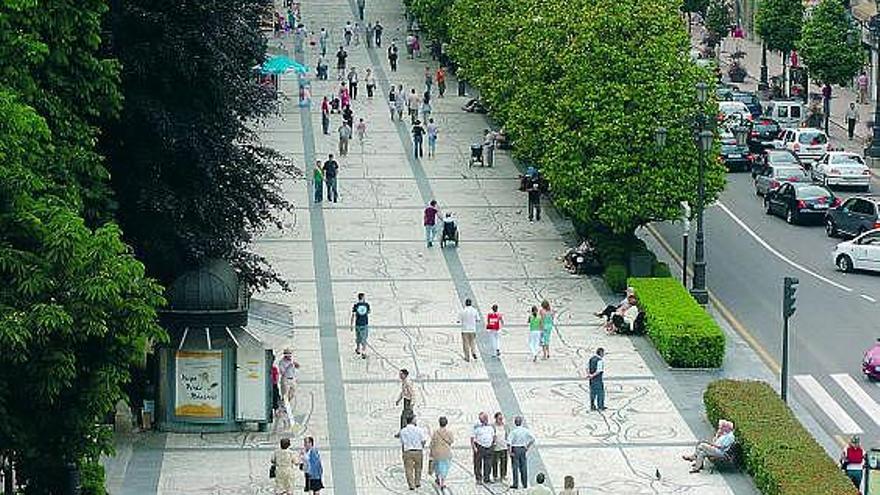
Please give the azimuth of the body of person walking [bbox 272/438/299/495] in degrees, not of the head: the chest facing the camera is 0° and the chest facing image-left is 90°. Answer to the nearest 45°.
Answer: approximately 180°

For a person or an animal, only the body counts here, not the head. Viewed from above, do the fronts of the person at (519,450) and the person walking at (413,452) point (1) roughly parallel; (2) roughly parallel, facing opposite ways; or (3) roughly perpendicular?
roughly parallel

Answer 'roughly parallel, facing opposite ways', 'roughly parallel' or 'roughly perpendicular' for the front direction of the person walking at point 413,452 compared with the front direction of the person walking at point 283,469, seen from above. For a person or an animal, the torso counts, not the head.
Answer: roughly parallel

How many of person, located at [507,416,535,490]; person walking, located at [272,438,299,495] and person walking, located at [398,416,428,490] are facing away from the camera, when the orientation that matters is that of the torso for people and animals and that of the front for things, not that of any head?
3

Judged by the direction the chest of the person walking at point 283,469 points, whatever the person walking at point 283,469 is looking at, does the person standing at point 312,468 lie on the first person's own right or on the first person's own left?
on the first person's own right

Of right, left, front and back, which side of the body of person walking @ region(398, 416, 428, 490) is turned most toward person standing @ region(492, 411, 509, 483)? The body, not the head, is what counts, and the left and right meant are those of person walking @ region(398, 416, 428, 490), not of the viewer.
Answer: right

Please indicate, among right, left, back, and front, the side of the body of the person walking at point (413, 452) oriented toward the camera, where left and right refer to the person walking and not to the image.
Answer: back

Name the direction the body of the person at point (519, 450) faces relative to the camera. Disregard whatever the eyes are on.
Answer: away from the camera
